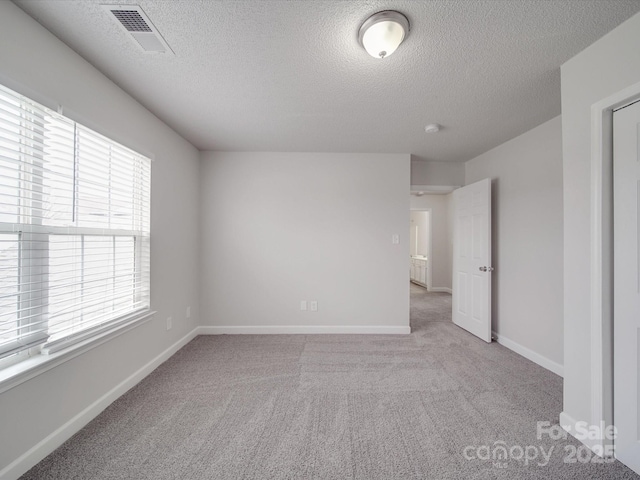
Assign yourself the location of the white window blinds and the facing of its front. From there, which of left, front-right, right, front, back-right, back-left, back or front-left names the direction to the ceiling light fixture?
front

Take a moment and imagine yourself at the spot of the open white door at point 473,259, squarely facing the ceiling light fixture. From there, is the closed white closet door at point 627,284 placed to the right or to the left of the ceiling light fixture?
left

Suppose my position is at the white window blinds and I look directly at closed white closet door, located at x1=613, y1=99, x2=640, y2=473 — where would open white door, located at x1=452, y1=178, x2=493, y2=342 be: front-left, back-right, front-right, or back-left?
front-left

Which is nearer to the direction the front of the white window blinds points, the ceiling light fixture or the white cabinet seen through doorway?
the ceiling light fixture

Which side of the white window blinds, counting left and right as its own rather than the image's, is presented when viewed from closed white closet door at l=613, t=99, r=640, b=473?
front

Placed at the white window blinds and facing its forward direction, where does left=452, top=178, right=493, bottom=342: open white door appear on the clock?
The open white door is roughly at 11 o'clock from the white window blinds.

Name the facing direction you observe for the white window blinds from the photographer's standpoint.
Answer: facing the viewer and to the right of the viewer

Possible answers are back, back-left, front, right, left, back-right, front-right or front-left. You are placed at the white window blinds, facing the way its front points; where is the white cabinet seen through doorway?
front-left

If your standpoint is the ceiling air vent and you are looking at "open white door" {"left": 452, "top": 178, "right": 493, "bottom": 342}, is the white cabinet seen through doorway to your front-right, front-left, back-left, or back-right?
front-left
